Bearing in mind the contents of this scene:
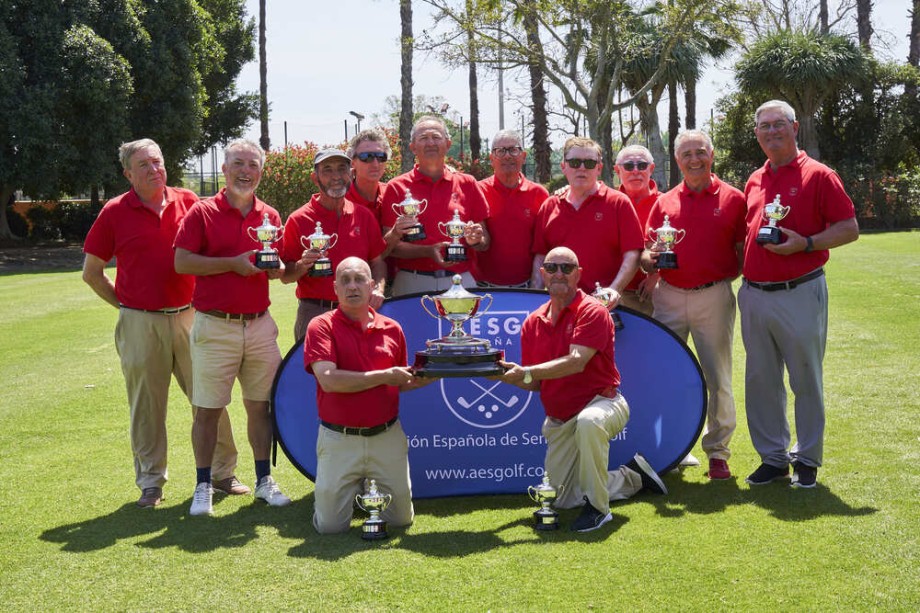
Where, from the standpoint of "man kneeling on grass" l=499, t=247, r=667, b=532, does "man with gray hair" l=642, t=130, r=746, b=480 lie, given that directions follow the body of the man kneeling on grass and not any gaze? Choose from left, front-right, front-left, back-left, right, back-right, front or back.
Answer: back

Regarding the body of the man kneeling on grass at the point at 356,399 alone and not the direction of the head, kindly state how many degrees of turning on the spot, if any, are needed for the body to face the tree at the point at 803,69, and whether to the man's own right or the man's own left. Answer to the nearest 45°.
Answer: approximately 135° to the man's own left

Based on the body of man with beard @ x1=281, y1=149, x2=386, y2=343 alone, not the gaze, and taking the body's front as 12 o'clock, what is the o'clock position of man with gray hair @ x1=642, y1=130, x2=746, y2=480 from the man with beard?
The man with gray hair is roughly at 9 o'clock from the man with beard.

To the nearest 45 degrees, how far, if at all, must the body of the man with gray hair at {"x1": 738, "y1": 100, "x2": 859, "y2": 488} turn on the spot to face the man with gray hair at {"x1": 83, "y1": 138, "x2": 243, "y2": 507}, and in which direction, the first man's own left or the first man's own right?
approximately 45° to the first man's own right

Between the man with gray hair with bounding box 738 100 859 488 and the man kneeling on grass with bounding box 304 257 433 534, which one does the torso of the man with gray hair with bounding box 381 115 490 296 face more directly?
the man kneeling on grass

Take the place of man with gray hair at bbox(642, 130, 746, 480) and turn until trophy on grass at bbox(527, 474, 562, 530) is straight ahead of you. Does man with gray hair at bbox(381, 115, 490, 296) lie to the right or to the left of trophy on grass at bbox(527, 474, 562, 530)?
right

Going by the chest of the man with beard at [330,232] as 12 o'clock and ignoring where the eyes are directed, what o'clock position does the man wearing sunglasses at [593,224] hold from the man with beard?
The man wearing sunglasses is roughly at 9 o'clock from the man with beard.

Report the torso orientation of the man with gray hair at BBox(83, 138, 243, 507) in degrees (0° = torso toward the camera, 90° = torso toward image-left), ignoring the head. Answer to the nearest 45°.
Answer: approximately 315°
